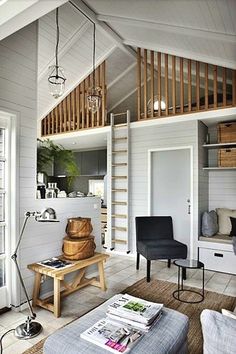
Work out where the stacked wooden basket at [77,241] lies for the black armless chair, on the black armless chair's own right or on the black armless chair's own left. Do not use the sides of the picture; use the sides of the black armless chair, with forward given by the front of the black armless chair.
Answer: on the black armless chair's own right

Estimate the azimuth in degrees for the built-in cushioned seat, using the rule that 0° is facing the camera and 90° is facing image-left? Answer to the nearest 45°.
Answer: approximately 45°

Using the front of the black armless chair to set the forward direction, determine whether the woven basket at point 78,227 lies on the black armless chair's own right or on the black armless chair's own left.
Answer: on the black armless chair's own right

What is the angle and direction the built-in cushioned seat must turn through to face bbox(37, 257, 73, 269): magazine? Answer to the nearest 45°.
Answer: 0° — it already faces it

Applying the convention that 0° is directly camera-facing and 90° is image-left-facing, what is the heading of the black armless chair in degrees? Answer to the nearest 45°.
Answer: approximately 315°

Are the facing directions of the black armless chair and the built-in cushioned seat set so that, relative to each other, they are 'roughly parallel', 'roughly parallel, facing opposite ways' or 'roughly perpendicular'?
roughly parallel

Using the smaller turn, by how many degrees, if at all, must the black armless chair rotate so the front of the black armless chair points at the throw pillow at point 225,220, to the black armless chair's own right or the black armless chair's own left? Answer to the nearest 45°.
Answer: approximately 90° to the black armless chair's own left

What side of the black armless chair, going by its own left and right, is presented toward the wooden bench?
right
